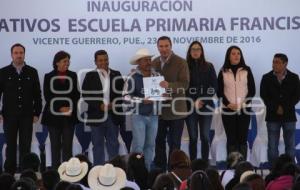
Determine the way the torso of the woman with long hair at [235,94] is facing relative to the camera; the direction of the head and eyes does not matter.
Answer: toward the camera

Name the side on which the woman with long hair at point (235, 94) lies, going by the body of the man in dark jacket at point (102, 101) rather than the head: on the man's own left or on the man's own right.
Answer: on the man's own left

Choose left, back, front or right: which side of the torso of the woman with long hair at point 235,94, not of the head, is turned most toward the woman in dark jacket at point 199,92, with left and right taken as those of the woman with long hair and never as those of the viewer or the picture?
right

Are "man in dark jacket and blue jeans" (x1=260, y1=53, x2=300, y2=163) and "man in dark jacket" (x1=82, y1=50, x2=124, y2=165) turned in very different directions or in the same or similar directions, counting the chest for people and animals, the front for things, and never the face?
same or similar directions

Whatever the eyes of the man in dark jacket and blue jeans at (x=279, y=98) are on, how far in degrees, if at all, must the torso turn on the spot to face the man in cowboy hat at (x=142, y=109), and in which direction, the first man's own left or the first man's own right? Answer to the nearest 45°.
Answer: approximately 45° to the first man's own right

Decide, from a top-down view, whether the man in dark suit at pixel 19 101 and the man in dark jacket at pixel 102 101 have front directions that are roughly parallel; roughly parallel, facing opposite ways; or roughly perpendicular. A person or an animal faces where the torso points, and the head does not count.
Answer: roughly parallel

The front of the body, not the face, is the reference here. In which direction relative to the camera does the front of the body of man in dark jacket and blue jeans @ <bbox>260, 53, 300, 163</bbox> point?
toward the camera

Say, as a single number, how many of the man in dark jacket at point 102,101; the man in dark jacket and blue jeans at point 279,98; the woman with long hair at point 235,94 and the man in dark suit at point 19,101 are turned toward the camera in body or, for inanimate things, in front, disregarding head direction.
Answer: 4

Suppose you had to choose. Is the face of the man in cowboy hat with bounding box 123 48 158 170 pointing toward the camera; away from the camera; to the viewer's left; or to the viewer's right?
toward the camera

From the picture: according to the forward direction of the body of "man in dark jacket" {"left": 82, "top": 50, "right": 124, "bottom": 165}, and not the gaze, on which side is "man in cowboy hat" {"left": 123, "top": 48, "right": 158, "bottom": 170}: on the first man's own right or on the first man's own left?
on the first man's own left

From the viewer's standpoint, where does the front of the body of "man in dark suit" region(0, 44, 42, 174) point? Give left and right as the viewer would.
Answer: facing the viewer

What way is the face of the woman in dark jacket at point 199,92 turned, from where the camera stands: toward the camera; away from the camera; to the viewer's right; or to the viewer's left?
toward the camera

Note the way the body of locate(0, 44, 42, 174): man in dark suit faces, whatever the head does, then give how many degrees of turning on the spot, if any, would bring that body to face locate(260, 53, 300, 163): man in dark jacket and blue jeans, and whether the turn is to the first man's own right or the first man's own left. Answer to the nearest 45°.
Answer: approximately 90° to the first man's own left

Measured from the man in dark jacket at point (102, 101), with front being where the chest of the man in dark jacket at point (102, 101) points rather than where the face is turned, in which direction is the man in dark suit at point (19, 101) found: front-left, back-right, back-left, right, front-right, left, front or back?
right

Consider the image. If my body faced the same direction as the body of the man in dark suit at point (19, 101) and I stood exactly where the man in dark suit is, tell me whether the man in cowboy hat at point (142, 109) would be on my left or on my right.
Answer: on my left
